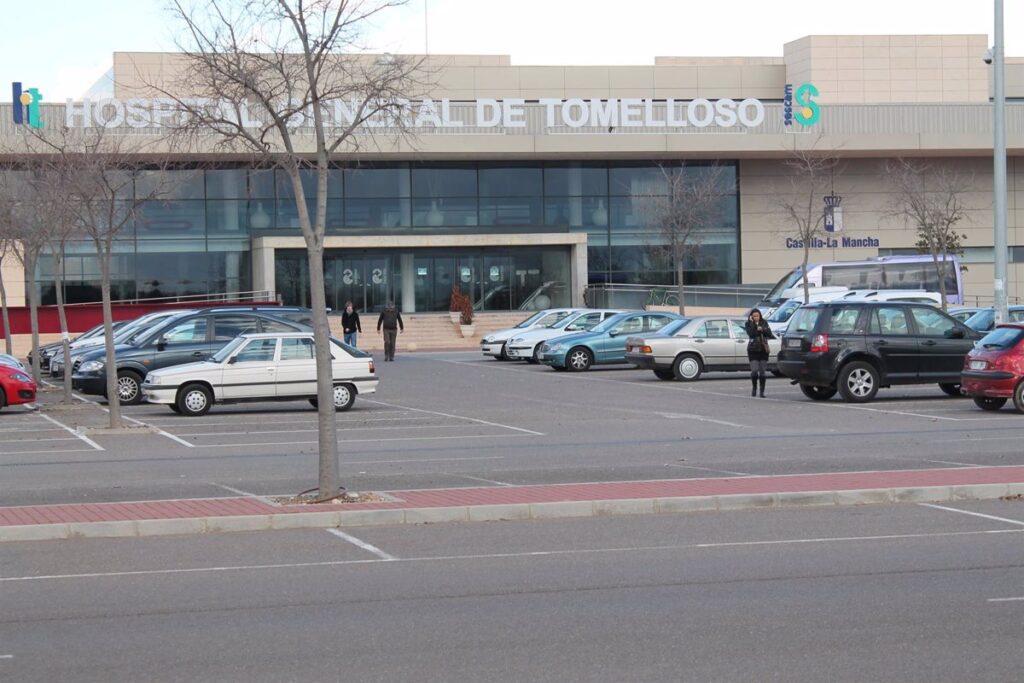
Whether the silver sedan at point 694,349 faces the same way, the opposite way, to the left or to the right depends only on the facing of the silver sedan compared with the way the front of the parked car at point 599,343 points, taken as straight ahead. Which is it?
the opposite way

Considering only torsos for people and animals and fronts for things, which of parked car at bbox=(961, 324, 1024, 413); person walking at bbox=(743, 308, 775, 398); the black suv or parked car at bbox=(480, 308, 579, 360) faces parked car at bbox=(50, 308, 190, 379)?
parked car at bbox=(480, 308, 579, 360)

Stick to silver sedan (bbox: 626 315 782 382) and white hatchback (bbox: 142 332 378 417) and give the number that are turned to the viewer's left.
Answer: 1

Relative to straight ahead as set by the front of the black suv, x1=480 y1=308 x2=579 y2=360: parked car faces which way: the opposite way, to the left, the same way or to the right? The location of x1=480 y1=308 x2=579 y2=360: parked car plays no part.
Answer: the opposite way

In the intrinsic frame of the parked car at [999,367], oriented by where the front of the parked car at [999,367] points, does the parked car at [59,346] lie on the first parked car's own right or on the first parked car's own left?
on the first parked car's own left

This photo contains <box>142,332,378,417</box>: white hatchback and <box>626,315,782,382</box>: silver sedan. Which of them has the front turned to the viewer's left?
the white hatchback

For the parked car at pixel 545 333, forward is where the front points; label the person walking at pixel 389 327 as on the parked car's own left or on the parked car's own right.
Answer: on the parked car's own right

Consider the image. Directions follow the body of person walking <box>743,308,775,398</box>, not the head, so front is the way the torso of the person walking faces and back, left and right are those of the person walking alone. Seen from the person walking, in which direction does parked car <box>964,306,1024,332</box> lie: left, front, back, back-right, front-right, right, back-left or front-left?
back-left

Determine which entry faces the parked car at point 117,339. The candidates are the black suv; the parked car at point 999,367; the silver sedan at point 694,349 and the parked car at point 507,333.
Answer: the parked car at point 507,333

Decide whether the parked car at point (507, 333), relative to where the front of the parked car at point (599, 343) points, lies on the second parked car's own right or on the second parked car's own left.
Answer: on the second parked car's own right

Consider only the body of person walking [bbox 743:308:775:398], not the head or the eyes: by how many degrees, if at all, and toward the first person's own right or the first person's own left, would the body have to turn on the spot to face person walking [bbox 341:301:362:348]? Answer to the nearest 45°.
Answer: approximately 135° to the first person's own right

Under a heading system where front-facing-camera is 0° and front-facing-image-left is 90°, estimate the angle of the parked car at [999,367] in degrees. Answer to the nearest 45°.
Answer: approximately 225°

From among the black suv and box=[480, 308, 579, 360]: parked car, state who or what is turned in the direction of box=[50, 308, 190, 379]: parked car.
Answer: box=[480, 308, 579, 360]: parked car

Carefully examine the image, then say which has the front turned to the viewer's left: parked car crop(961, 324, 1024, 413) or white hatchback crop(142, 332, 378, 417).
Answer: the white hatchback

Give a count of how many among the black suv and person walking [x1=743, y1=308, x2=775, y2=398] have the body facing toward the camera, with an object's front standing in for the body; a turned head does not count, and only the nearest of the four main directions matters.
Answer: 1
